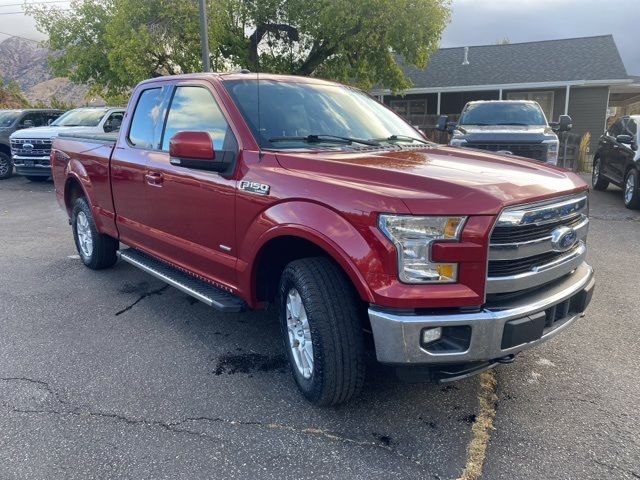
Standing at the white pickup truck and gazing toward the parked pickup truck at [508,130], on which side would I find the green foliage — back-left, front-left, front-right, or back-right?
front-left

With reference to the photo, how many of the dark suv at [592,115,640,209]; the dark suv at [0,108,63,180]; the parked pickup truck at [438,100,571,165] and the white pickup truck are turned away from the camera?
0

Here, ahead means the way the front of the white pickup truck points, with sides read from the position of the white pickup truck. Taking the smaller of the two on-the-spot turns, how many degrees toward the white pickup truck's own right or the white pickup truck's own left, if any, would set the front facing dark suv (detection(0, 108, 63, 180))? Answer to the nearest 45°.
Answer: approximately 135° to the white pickup truck's own right

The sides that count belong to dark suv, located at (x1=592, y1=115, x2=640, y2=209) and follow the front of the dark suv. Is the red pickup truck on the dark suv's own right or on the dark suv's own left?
on the dark suv's own right

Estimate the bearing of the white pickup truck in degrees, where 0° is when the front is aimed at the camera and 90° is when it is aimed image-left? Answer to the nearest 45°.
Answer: approximately 45°

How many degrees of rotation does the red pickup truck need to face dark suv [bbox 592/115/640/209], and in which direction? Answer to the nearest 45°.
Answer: approximately 90° to its left

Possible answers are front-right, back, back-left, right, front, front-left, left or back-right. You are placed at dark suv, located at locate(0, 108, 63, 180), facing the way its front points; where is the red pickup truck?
front-left

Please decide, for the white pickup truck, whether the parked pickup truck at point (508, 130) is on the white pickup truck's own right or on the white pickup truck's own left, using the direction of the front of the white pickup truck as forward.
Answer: on the white pickup truck's own left

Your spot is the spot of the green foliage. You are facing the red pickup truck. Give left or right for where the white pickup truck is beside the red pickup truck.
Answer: right

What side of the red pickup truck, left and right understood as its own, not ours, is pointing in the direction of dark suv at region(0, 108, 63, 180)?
back

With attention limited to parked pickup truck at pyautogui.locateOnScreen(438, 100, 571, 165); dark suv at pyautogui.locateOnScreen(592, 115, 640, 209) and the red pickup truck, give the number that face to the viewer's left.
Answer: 0

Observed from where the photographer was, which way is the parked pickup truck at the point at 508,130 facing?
facing the viewer

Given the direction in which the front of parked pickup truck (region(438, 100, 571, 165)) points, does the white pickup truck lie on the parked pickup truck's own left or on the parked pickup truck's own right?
on the parked pickup truck's own right

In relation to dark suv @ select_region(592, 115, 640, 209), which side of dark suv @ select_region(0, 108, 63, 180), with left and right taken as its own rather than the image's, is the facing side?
left

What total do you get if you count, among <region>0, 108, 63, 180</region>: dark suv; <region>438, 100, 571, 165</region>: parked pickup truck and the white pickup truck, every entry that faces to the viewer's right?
0
